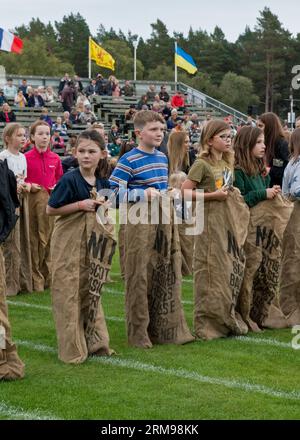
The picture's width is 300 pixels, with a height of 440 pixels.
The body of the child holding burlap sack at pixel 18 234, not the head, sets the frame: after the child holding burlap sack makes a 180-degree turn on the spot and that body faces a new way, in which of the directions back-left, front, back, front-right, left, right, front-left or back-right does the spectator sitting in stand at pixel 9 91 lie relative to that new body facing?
front-right

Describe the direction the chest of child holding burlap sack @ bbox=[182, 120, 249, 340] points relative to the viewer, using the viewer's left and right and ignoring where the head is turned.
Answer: facing the viewer and to the right of the viewer

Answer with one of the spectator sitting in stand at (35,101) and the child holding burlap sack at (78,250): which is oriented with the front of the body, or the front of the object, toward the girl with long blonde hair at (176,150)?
the spectator sitting in stand

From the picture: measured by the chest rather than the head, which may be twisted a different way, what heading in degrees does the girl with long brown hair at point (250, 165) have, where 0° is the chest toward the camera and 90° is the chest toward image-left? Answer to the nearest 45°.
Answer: approximately 315°

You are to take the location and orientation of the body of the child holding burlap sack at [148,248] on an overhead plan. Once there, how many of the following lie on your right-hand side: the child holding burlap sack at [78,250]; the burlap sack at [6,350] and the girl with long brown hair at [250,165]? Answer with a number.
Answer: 2

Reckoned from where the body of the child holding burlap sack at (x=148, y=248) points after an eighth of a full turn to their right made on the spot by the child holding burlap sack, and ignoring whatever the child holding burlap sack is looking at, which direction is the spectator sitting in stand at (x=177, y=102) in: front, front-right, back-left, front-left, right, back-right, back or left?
back

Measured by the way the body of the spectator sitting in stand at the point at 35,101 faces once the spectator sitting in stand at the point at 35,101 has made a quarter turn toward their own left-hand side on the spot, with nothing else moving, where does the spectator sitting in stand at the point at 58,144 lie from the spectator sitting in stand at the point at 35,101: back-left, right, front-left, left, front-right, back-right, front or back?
right

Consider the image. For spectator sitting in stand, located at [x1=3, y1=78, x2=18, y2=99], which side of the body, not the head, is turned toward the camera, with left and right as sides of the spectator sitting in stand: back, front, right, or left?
front
